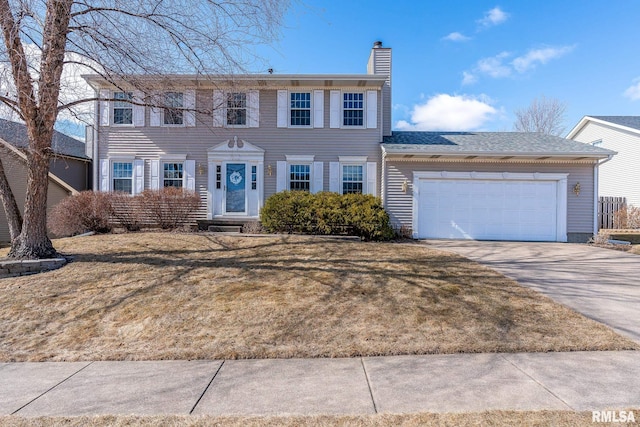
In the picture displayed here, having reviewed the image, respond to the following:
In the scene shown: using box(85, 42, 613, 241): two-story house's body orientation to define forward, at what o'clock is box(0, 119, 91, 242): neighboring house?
The neighboring house is roughly at 3 o'clock from the two-story house.

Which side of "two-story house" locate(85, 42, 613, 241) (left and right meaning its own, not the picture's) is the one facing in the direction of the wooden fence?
left

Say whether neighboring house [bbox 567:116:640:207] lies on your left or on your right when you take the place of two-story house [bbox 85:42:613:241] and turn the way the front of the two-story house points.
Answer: on your left

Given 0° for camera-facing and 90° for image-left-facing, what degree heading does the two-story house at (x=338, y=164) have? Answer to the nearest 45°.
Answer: approximately 0°

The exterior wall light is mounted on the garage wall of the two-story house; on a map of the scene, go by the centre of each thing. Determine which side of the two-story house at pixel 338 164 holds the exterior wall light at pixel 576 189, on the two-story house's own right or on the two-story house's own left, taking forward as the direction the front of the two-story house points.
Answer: on the two-story house's own left

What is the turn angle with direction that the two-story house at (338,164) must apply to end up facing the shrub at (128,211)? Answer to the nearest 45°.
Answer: approximately 90° to its right

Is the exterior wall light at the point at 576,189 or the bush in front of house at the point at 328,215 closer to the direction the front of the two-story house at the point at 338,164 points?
the bush in front of house
